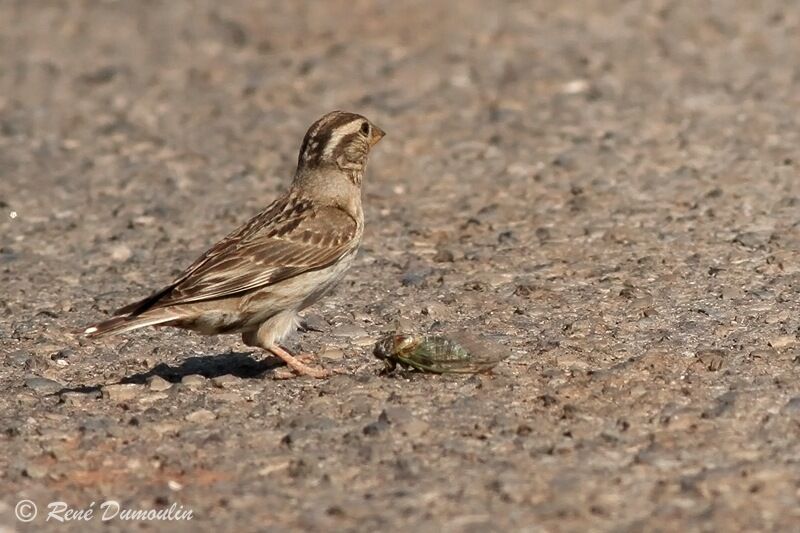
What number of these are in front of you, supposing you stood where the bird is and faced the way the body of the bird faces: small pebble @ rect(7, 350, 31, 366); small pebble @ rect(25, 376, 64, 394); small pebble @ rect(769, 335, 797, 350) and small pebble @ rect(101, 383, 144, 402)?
1

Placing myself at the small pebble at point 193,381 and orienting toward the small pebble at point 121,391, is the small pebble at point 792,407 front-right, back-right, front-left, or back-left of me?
back-left

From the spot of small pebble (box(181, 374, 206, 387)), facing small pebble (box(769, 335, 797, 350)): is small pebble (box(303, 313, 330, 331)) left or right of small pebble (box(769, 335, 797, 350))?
left

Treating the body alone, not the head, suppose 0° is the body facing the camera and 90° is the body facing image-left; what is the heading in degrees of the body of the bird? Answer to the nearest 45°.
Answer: approximately 270°

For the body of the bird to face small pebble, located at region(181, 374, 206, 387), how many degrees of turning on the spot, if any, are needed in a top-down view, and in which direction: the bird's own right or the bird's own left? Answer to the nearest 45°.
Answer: approximately 135° to the bird's own right

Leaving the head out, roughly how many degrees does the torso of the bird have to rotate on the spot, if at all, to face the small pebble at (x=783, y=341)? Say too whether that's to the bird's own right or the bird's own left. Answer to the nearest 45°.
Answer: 0° — it already faces it

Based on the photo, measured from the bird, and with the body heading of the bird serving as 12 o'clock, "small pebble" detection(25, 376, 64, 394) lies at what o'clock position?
The small pebble is roughly at 6 o'clock from the bird.

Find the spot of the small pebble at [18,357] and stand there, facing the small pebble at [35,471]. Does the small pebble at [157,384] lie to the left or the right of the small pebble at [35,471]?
left

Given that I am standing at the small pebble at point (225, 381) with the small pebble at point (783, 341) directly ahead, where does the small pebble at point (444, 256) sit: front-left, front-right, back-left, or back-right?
front-left

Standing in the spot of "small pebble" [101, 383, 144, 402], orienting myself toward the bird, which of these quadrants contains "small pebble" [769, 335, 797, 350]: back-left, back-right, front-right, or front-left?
front-right

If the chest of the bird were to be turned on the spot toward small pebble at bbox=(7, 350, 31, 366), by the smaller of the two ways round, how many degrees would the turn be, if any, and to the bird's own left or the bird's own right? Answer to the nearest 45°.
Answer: approximately 180°

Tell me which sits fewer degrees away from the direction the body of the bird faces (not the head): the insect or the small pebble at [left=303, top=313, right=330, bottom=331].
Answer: the insect
